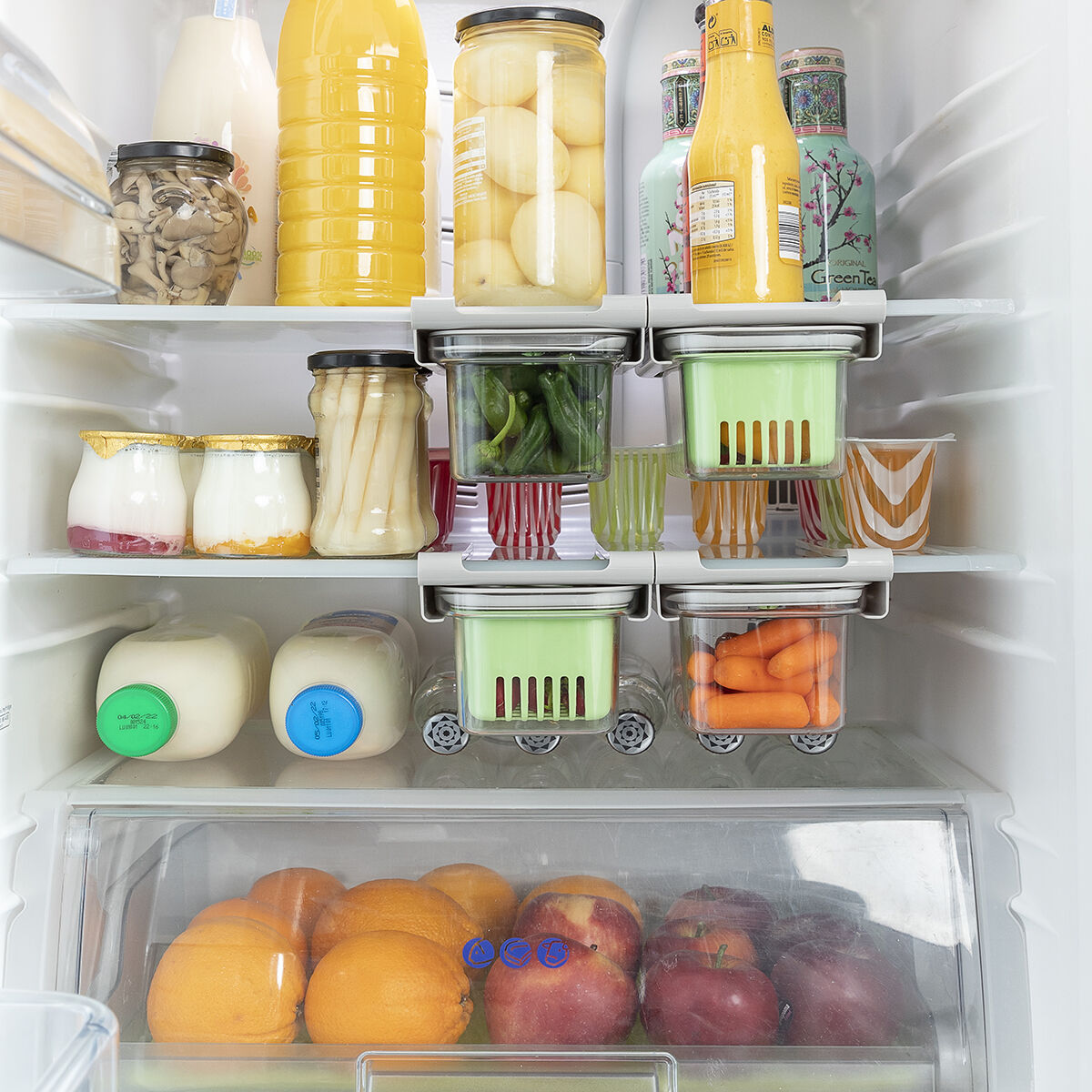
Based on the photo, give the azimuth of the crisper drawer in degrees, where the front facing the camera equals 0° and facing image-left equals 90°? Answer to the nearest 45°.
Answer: approximately 0°
